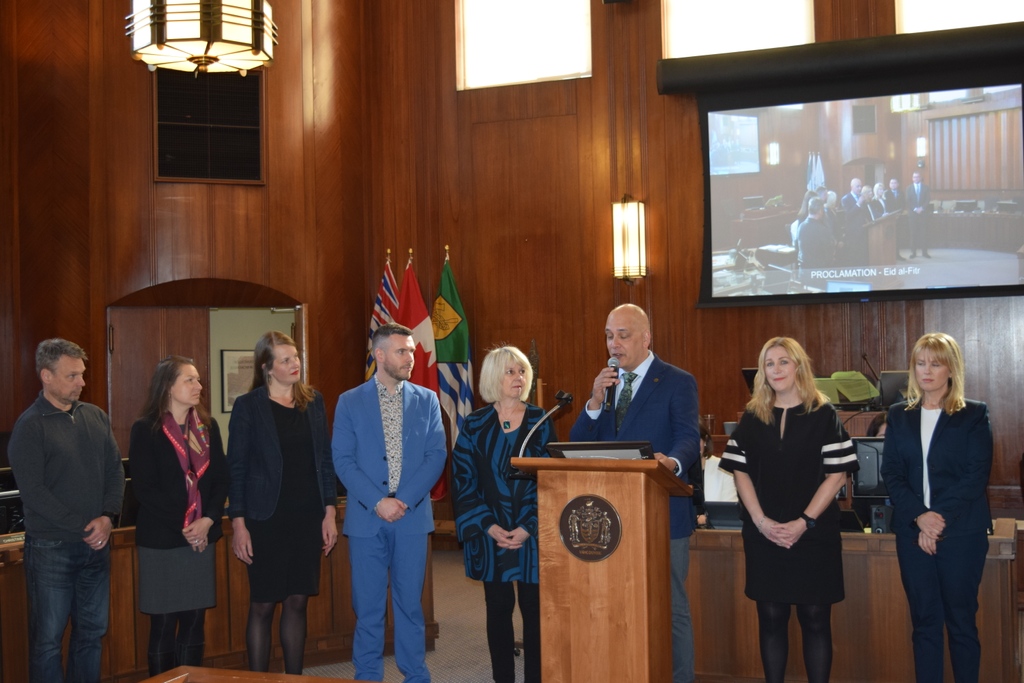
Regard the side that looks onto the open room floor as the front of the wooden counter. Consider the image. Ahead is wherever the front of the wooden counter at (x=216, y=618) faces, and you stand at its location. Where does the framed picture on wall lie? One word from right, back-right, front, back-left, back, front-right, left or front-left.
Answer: back

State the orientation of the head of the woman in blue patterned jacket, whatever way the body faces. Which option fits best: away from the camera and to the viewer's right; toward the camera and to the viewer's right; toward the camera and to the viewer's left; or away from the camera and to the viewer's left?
toward the camera and to the viewer's right

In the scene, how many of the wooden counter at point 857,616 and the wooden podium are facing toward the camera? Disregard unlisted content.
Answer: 2

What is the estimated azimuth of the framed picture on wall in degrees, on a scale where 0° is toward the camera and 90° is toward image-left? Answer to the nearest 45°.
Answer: approximately 0°

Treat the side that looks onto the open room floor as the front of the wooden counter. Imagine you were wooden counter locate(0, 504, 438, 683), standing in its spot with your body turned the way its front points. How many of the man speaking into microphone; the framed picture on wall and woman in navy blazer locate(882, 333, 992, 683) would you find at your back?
1

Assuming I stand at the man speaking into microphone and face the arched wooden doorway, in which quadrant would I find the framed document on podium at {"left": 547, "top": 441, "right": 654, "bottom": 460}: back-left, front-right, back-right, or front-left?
back-left

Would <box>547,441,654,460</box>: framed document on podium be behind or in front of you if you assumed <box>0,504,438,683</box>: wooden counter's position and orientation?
in front

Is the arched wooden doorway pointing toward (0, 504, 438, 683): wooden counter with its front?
yes
